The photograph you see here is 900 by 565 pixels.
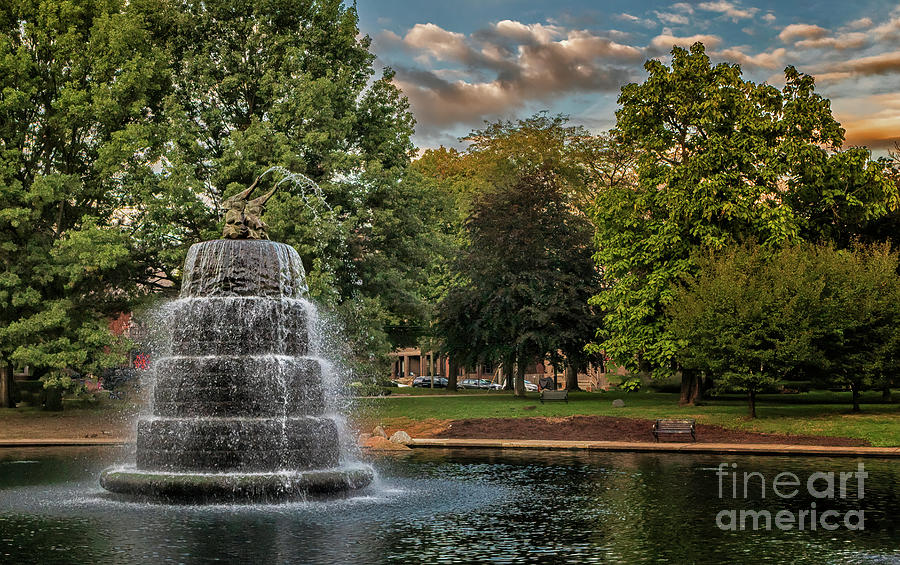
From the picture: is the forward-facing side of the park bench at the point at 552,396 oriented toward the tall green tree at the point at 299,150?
no

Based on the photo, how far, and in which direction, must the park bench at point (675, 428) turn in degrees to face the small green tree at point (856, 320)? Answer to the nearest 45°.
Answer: approximately 135° to its left

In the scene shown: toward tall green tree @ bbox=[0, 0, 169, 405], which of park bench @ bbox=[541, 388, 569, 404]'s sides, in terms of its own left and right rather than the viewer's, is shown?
right

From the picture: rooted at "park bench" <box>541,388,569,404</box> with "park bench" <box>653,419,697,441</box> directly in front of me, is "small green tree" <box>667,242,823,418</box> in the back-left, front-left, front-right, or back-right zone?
front-left

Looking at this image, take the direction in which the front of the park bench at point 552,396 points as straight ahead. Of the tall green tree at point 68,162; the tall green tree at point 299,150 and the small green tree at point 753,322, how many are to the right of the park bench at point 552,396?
2

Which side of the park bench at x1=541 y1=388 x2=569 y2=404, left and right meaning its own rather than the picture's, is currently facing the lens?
front

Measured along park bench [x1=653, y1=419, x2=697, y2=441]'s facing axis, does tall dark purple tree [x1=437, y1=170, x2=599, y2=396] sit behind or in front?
behind

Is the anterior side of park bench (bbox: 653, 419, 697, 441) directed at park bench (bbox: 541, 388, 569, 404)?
no

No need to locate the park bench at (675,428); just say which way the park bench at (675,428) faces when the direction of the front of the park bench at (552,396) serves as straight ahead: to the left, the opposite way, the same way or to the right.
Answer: the same way

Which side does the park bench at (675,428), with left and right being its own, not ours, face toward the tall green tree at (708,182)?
back

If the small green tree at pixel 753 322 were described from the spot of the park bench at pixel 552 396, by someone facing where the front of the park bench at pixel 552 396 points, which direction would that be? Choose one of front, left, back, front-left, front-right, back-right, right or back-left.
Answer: front-left

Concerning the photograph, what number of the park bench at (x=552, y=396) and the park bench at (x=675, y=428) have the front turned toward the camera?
2

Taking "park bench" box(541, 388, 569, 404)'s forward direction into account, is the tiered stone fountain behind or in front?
in front
